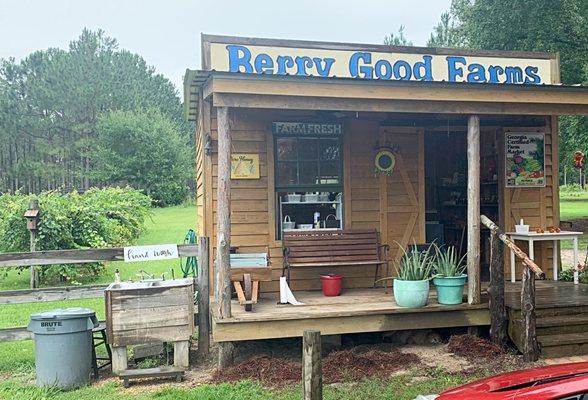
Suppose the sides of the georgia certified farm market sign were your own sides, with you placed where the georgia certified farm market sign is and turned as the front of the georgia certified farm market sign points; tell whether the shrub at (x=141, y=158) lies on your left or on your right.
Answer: on your right

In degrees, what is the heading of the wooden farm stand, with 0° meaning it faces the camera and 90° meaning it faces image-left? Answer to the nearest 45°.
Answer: approximately 0°

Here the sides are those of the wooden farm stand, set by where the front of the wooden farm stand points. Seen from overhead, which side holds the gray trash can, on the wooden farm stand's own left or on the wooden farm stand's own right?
on the wooden farm stand's own right

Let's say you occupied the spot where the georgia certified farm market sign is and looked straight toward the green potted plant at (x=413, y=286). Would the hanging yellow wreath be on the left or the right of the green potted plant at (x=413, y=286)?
right

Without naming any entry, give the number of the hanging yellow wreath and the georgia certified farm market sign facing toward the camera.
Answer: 2

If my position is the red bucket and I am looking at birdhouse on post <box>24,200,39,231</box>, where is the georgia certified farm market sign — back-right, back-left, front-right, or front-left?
back-right

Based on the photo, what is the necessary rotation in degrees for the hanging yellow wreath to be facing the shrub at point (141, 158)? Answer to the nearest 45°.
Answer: approximately 135° to its right

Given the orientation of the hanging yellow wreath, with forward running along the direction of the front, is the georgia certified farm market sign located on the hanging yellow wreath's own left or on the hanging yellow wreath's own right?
on the hanging yellow wreath's own left

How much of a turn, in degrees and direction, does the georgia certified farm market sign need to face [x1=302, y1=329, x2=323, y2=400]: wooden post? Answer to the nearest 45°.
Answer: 0° — it already faces it

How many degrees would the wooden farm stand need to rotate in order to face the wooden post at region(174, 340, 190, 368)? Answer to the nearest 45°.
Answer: approximately 45° to its right

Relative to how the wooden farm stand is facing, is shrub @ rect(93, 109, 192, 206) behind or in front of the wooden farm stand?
behind
